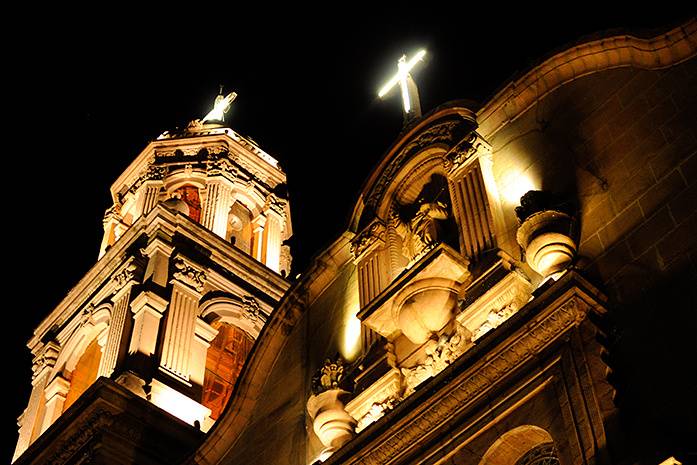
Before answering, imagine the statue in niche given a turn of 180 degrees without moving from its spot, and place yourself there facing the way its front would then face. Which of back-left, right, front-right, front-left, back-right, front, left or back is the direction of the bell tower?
left

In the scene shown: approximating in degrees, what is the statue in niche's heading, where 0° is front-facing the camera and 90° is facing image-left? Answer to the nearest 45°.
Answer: approximately 45°

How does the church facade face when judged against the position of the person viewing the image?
facing the viewer and to the left of the viewer

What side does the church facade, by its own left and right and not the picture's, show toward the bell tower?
right
